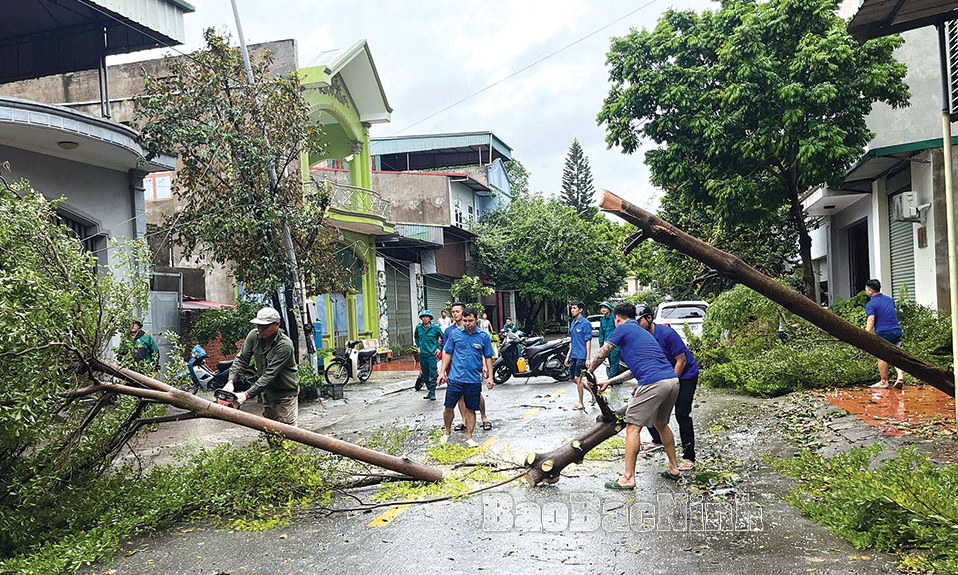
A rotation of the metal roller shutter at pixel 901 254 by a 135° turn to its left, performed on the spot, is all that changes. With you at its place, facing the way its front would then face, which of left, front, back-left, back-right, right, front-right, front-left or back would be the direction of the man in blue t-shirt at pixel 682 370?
right

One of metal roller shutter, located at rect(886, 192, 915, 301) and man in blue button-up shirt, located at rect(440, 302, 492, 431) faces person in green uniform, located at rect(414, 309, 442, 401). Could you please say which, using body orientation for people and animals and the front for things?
the metal roller shutter

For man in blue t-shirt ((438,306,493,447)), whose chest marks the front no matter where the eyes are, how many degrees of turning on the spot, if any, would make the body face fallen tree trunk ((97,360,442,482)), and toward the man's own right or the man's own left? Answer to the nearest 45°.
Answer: approximately 45° to the man's own right

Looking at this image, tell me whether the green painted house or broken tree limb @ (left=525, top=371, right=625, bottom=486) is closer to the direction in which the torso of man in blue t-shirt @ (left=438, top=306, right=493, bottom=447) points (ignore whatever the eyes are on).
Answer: the broken tree limb

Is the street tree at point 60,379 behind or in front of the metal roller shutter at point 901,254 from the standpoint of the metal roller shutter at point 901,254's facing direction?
in front

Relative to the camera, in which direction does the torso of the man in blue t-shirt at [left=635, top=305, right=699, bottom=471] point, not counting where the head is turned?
to the viewer's left

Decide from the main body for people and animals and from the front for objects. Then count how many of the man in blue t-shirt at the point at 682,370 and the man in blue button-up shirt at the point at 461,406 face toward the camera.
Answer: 1

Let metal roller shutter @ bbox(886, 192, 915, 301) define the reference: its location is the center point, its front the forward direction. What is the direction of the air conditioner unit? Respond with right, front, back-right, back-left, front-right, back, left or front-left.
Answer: front-left

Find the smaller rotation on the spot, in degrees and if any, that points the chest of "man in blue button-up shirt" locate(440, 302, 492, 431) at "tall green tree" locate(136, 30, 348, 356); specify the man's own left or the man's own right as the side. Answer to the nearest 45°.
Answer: approximately 135° to the man's own right

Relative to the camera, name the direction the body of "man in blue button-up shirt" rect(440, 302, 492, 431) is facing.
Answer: toward the camera

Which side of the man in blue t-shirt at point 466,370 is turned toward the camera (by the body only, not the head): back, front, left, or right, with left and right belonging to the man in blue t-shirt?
front

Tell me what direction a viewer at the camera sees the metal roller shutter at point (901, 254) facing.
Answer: facing the viewer and to the left of the viewer

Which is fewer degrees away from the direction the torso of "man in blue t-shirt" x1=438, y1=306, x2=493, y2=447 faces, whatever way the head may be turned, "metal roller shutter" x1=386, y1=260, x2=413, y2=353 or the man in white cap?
the man in white cap

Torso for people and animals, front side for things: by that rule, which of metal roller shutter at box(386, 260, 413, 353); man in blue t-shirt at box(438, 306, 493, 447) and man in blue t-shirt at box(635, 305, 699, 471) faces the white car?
the metal roller shutter

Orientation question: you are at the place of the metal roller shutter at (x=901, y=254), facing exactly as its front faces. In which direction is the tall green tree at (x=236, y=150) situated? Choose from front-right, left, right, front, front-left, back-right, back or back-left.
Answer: front

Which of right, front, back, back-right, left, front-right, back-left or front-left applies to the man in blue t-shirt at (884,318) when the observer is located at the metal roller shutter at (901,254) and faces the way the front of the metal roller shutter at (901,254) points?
front-left

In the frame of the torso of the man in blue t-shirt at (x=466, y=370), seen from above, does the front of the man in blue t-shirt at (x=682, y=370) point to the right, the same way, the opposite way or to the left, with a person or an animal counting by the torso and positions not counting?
to the right

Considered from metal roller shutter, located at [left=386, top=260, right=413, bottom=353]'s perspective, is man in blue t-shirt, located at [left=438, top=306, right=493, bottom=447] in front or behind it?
in front
